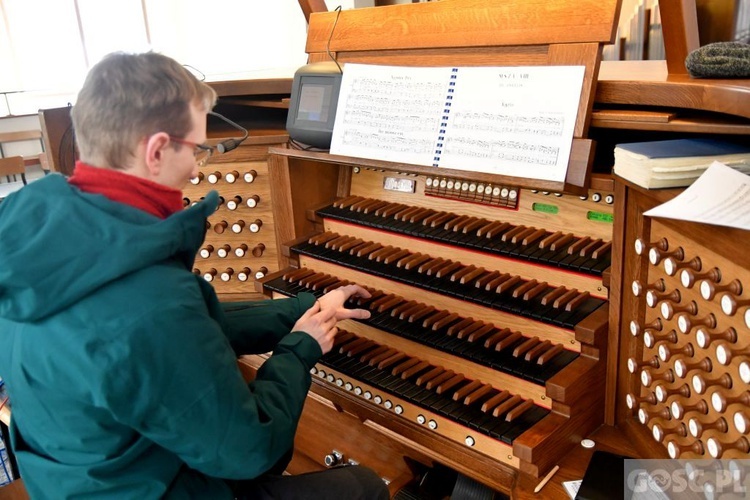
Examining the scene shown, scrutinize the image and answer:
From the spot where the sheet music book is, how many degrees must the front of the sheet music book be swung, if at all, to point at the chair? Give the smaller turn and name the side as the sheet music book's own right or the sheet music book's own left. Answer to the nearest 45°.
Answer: approximately 90° to the sheet music book's own right

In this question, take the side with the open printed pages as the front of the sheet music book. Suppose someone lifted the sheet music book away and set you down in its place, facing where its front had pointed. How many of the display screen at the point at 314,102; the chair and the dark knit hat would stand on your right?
2

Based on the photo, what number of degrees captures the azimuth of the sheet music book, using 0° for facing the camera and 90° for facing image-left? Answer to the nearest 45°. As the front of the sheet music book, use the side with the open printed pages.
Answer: approximately 45°

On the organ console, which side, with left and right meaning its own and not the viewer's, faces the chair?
right

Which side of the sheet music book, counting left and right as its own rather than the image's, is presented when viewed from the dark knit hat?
left

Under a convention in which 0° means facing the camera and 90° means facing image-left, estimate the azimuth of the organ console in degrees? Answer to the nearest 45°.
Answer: approximately 45°
